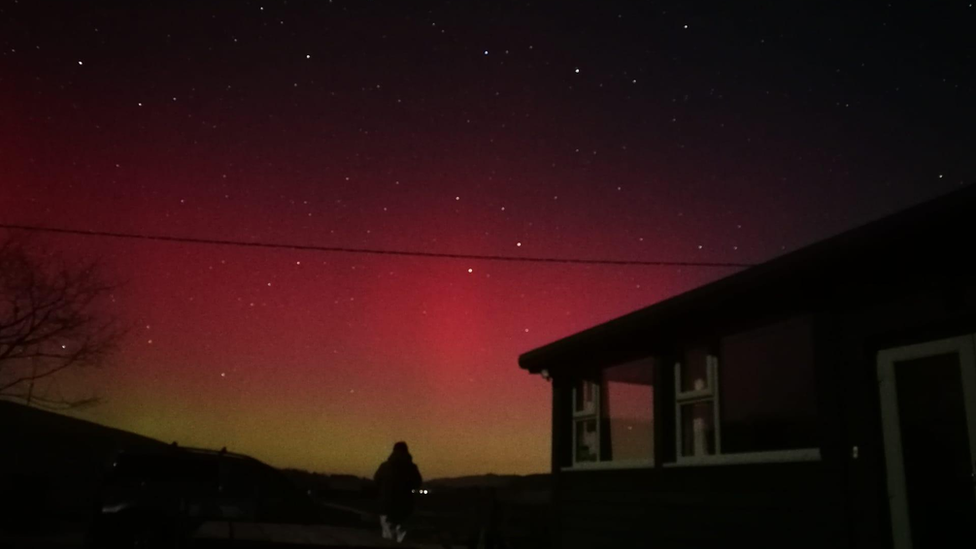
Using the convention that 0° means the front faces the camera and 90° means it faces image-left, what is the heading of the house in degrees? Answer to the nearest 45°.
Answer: approximately 45°

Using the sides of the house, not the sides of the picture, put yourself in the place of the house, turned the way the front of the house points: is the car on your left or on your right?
on your right

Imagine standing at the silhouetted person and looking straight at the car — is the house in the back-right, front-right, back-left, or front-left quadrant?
back-left

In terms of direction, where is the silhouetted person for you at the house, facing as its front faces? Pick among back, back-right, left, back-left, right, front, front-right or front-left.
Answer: right
